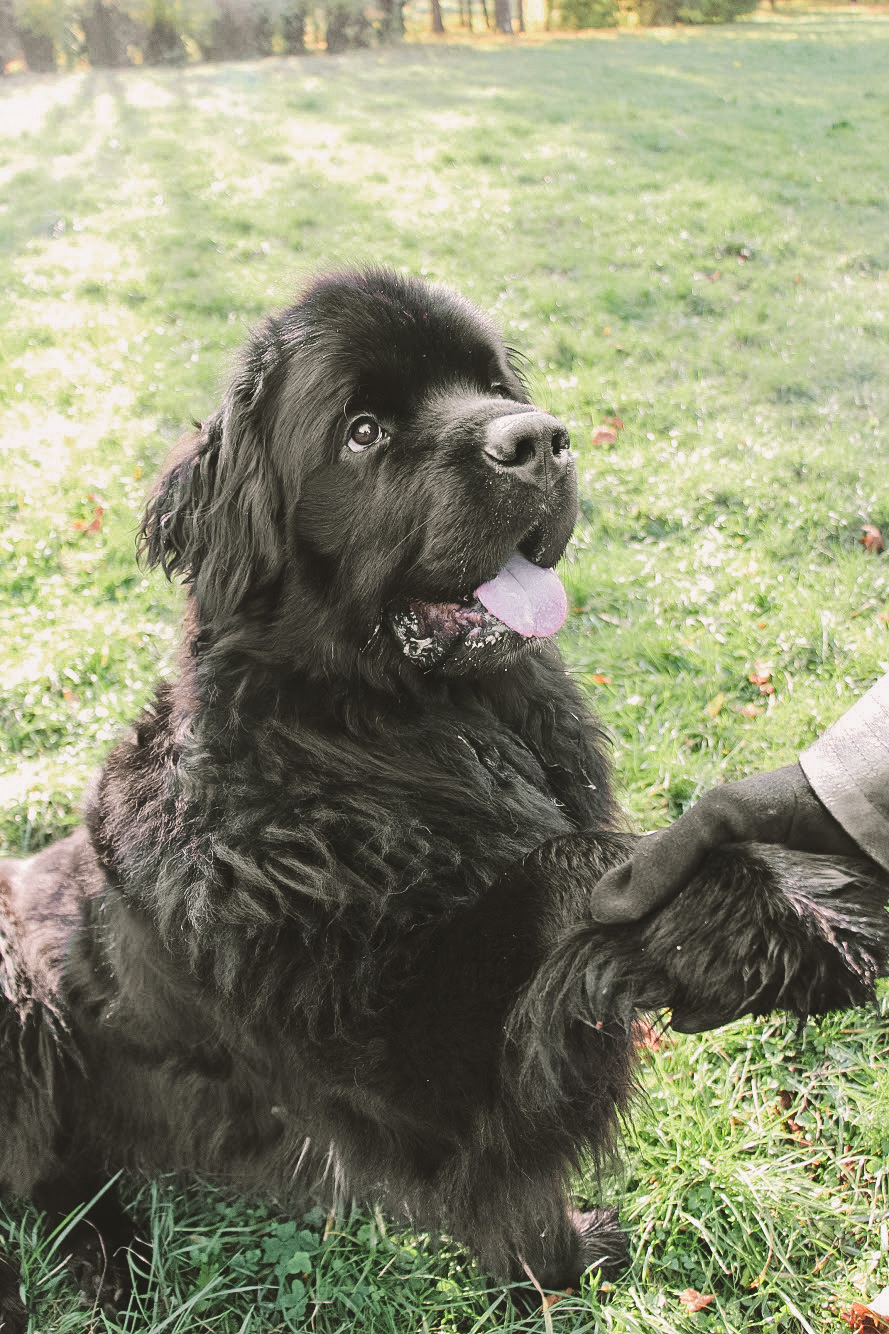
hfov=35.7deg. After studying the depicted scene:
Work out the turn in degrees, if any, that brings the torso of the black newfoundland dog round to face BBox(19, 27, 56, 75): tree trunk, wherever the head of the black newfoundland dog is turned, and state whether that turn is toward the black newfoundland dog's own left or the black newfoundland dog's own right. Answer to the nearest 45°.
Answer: approximately 135° to the black newfoundland dog's own left

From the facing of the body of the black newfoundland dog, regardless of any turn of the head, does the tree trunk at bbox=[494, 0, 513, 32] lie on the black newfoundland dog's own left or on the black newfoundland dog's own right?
on the black newfoundland dog's own left

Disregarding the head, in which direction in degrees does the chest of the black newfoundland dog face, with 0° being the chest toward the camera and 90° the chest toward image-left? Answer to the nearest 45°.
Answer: approximately 315°

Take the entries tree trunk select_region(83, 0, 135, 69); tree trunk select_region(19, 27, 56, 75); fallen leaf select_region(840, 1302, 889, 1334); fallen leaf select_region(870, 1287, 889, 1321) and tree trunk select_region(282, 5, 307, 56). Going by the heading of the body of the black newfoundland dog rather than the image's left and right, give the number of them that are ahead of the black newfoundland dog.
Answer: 2

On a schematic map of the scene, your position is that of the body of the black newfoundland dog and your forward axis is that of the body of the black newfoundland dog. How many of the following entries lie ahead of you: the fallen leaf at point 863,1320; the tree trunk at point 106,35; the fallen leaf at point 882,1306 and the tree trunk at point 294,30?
2

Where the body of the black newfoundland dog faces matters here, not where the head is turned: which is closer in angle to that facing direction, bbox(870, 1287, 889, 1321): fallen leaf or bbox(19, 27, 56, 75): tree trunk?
the fallen leaf

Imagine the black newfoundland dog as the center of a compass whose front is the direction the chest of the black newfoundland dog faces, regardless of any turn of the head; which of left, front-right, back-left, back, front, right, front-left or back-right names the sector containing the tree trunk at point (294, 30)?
back-left

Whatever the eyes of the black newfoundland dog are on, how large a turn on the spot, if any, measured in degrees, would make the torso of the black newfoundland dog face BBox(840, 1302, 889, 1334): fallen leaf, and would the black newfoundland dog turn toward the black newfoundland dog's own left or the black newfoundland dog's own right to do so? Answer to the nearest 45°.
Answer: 0° — it already faces it

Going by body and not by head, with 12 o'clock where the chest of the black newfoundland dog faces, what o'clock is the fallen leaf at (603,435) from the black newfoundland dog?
The fallen leaf is roughly at 8 o'clock from the black newfoundland dog.
